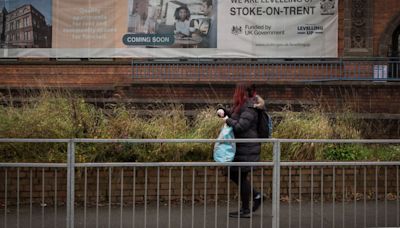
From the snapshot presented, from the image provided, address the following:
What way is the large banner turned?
toward the camera

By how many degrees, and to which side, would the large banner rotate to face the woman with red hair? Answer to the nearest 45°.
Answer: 0° — it already faces them

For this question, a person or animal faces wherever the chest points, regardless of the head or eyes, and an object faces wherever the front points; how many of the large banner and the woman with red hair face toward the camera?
1

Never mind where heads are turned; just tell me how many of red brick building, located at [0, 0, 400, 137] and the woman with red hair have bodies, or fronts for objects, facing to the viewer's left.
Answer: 1

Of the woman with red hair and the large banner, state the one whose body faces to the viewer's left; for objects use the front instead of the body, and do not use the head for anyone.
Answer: the woman with red hair

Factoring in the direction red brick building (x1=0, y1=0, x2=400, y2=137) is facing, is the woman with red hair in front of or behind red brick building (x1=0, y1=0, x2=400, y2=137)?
in front

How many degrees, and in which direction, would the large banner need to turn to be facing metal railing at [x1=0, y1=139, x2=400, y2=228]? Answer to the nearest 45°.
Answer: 0° — it already faces it

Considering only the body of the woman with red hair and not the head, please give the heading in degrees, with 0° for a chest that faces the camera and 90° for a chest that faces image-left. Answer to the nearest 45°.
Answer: approximately 90°

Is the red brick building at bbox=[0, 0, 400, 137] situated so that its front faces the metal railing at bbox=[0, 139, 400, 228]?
yes

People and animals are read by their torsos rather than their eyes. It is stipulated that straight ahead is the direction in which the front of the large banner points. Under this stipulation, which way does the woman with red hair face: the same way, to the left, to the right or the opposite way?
to the right

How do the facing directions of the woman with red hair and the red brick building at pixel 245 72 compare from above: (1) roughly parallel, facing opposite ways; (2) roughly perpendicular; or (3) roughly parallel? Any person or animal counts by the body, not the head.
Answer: roughly perpendicular

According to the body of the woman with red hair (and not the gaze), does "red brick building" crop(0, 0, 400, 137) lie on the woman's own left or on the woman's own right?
on the woman's own right
